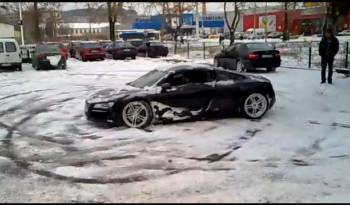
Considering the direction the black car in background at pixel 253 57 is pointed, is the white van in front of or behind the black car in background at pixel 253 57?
in front

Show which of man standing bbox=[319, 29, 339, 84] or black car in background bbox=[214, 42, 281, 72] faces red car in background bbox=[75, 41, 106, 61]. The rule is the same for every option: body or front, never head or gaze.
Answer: black car in background bbox=[214, 42, 281, 72]

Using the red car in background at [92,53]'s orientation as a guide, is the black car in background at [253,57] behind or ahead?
behind

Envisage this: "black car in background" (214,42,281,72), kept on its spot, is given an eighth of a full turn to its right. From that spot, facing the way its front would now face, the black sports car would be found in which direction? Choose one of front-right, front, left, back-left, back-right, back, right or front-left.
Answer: back
